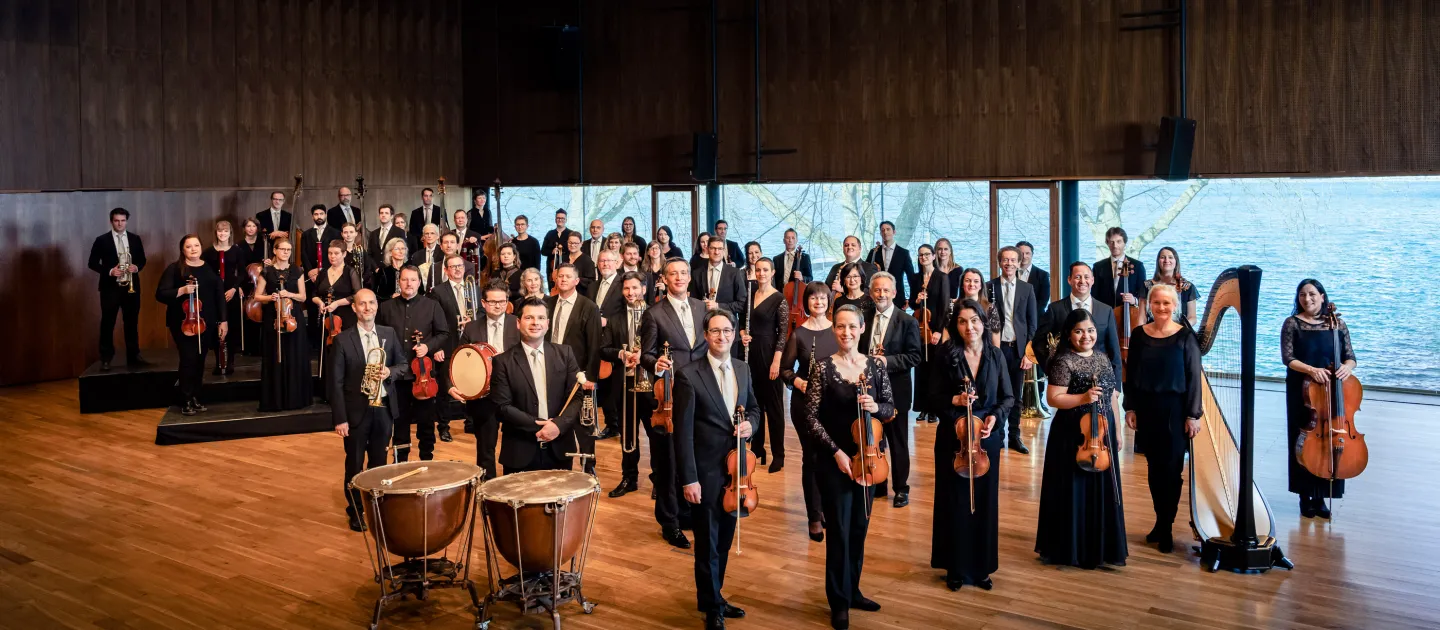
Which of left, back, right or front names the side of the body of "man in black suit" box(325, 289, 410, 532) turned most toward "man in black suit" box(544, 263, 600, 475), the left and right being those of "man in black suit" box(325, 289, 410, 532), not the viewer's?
left

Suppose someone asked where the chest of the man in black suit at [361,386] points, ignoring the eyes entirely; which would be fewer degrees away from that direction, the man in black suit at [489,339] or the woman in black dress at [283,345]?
the man in black suit

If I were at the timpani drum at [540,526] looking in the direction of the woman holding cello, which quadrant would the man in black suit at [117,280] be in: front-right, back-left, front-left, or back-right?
back-left

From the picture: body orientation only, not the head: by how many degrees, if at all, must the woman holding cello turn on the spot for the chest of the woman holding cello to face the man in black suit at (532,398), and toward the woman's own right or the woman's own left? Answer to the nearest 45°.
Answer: approximately 45° to the woman's own right

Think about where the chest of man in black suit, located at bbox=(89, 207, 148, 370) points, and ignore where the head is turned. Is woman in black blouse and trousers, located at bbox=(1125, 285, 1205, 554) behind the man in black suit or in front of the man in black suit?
in front

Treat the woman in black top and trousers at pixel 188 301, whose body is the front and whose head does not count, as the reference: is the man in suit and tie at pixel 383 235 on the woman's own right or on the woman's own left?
on the woman's own left

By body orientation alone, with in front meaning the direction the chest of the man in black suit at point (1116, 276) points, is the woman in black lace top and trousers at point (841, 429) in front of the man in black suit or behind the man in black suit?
in front
